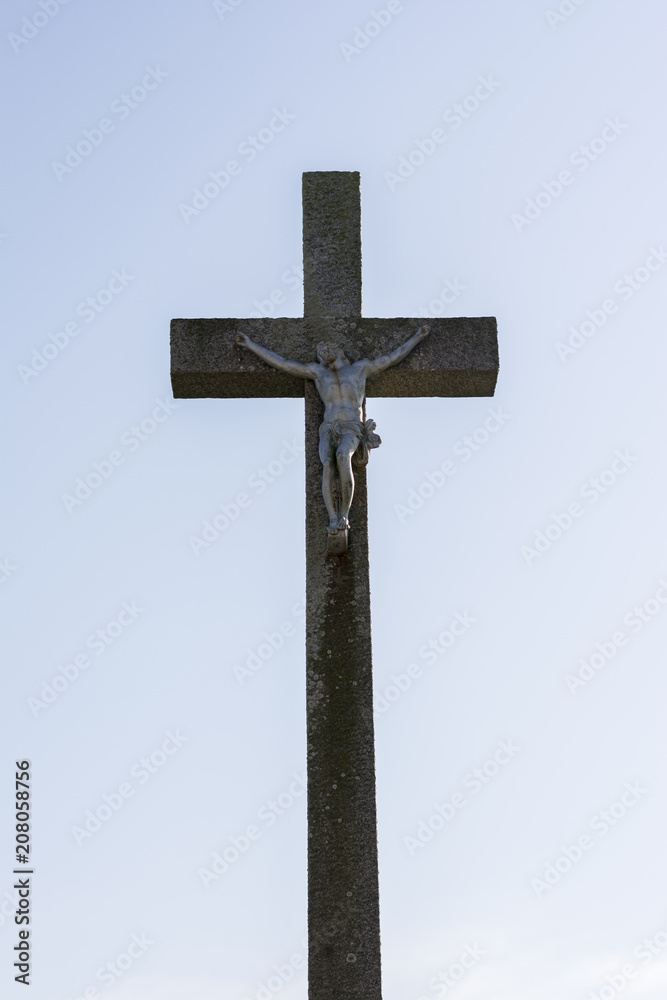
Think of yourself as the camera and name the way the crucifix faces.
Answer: facing the viewer
